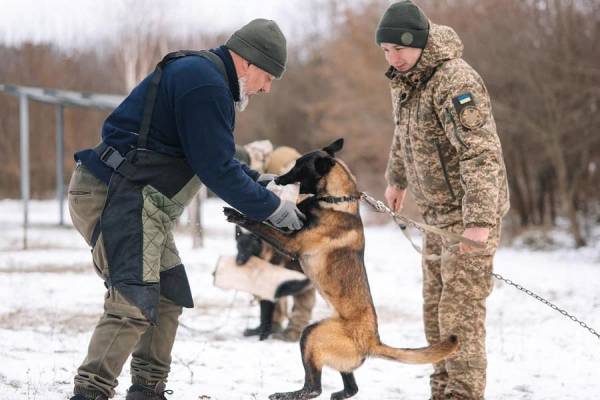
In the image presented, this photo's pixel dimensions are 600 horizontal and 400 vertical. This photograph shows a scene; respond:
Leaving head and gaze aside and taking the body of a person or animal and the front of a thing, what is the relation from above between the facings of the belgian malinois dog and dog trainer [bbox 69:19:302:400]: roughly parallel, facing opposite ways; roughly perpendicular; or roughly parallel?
roughly parallel, facing opposite ways

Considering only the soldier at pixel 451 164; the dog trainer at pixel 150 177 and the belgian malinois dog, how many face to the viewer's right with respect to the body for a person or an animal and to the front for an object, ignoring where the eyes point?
1

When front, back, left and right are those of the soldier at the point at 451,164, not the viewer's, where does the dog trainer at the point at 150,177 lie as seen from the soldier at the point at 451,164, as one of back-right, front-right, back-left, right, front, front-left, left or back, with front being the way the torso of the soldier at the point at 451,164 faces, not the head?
front

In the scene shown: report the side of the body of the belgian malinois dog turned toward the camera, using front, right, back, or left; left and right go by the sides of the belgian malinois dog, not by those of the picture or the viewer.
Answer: left

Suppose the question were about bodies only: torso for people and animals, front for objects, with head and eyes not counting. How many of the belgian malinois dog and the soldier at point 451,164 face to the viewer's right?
0

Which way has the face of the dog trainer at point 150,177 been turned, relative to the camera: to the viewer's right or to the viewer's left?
to the viewer's right

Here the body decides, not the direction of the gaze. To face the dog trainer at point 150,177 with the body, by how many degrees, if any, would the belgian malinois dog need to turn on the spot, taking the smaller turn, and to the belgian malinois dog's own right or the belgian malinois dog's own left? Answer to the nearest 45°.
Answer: approximately 45° to the belgian malinois dog's own left

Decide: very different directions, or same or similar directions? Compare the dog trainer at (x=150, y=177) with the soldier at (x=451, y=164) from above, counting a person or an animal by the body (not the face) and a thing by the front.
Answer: very different directions

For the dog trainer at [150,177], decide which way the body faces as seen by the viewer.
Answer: to the viewer's right

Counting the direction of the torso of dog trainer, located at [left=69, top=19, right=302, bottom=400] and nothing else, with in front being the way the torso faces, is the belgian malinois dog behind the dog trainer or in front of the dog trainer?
in front

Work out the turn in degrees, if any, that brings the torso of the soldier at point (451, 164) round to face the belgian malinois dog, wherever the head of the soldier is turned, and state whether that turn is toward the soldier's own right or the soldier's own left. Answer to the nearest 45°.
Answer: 0° — they already face it

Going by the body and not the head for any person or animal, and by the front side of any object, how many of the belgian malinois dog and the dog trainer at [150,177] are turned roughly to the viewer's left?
1

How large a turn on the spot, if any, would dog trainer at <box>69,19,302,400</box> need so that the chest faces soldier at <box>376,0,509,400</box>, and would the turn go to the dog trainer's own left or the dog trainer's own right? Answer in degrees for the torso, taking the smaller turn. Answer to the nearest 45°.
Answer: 0° — they already face them

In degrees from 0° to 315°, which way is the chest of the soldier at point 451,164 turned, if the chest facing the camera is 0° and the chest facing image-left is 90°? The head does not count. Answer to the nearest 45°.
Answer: approximately 45°
